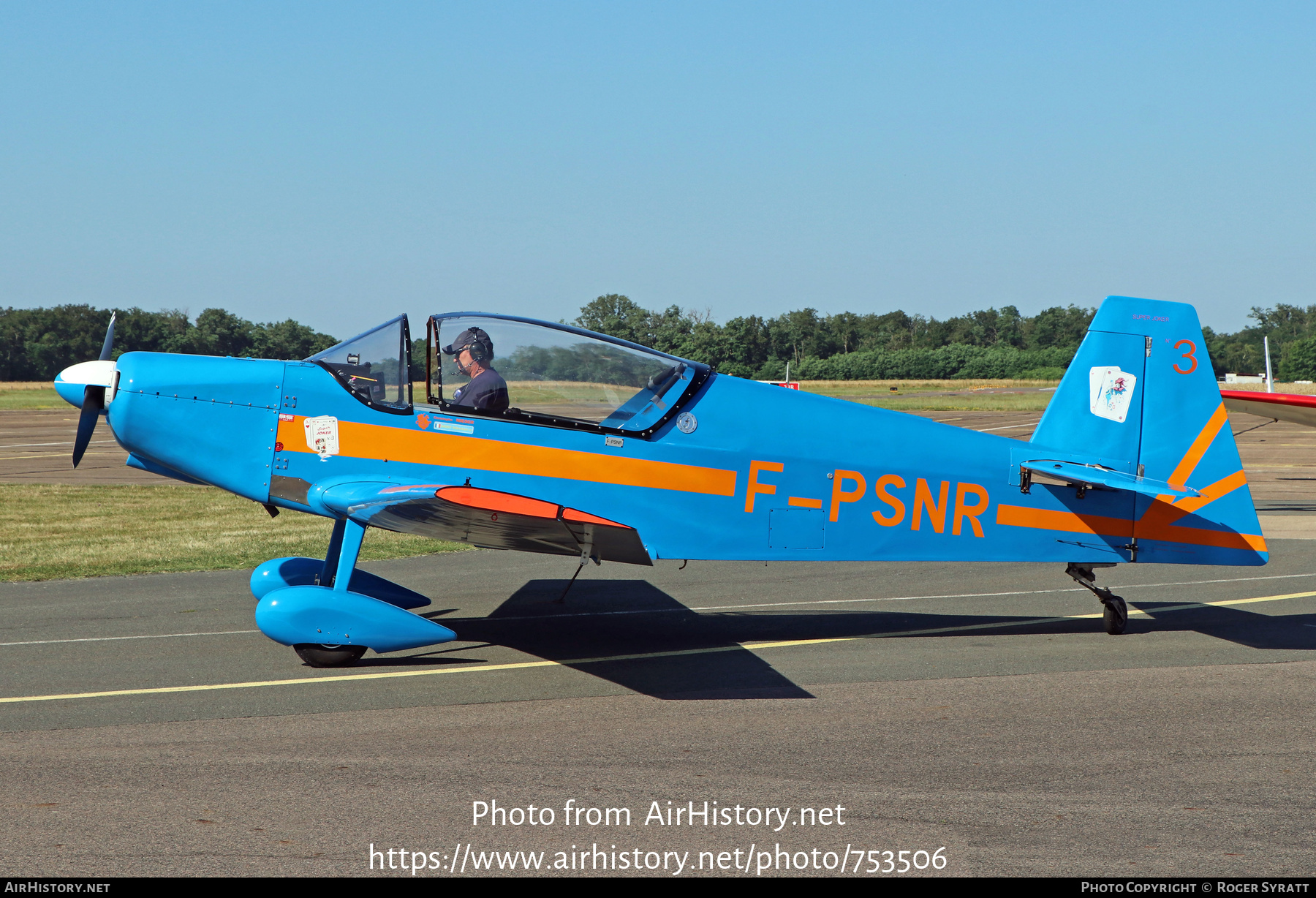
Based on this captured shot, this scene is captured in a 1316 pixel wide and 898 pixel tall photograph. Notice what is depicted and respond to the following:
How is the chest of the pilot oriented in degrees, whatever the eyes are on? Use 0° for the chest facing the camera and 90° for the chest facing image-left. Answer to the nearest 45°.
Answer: approximately 90°

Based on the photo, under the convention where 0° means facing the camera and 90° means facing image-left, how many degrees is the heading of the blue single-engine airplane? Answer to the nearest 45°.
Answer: approximately 90°
